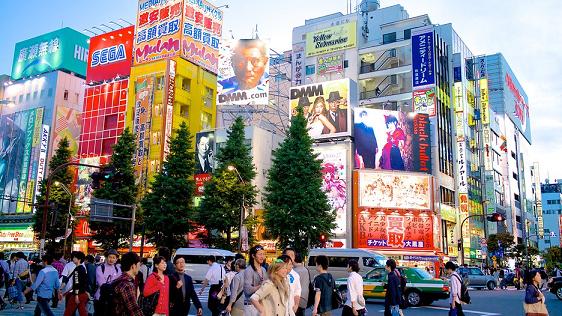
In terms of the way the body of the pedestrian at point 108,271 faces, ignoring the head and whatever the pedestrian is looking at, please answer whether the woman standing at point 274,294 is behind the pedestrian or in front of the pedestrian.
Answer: in front

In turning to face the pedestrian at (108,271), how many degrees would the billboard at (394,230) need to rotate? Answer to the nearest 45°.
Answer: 0° — it already faces them

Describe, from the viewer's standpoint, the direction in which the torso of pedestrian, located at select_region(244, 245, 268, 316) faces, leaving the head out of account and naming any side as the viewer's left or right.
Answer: facing the viewer and to the right of the viewer

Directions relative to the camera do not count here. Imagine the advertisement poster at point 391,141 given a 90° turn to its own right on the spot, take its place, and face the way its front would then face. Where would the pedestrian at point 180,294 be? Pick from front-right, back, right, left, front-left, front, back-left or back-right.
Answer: left

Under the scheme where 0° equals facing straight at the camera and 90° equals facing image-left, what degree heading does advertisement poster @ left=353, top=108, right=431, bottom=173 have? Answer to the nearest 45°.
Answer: approximately 0°

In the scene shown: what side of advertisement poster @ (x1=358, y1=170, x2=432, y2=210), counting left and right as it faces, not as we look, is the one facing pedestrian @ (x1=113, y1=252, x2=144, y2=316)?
front

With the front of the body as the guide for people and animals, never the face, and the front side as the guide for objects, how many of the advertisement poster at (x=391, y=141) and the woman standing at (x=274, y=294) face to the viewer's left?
0

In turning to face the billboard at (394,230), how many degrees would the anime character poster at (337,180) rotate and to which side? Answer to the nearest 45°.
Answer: approximately 90° to its left
